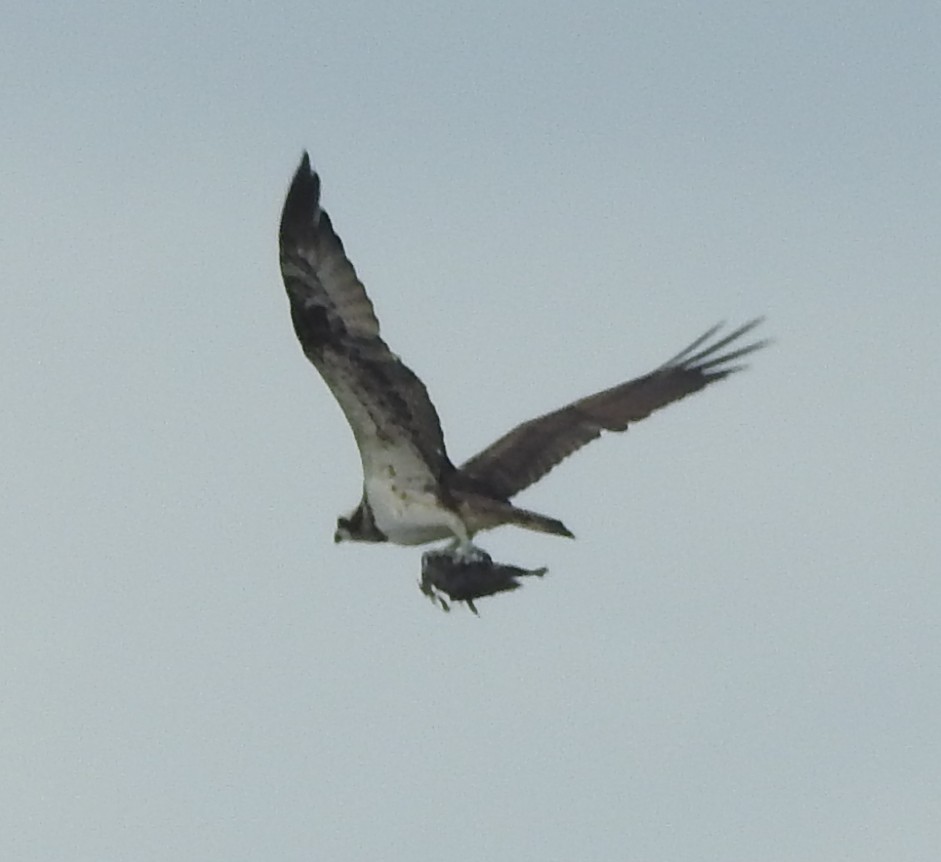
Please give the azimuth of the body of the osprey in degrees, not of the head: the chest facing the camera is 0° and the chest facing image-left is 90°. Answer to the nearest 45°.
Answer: approximately 90°
